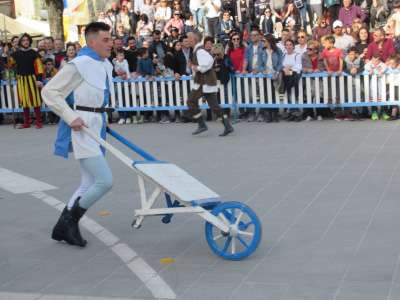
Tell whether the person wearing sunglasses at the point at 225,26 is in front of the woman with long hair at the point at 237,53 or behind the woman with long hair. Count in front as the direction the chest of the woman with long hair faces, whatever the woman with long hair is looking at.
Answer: behind

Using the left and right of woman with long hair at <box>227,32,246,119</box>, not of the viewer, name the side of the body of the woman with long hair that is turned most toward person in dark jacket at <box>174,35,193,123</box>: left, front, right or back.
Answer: right

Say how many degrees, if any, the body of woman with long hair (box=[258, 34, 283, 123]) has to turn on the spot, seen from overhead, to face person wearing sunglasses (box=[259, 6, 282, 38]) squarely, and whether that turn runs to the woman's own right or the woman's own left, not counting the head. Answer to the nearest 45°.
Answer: approximately 135° to the woman's own right

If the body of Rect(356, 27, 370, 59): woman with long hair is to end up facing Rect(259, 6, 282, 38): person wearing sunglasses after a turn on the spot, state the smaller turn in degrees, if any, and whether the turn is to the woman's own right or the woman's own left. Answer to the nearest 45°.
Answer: approximately 135° to the woman's own right

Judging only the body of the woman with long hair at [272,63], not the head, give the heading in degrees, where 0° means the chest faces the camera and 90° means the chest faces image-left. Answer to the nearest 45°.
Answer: approximately 45°

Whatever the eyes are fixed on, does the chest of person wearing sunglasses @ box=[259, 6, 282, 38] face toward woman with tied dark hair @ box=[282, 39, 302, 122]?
yes
